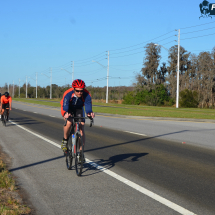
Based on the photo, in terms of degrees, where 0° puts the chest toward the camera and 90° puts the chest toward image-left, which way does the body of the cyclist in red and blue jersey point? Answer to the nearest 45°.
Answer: approximately 0°

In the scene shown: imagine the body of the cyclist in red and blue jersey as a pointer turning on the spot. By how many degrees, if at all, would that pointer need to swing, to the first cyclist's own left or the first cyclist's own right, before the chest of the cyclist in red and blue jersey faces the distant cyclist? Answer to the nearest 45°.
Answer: approximately 180°

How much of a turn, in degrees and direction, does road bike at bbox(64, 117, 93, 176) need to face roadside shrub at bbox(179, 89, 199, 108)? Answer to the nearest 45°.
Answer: approximately 135° to its left

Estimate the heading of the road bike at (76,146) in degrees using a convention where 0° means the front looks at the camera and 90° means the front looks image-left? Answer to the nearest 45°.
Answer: approximately 0°

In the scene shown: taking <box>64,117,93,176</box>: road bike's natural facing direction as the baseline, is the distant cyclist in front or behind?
behind

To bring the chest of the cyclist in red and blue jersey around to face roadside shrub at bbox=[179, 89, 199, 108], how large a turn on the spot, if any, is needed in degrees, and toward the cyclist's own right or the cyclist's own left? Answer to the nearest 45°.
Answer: approximately 135° to the cyclist's own left
